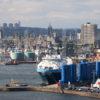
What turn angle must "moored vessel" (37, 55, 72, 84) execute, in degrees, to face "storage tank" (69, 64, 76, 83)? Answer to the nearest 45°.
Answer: approximately 90° to its left

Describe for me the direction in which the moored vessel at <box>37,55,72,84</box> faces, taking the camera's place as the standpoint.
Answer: facing the viewer and to the left of the viewer

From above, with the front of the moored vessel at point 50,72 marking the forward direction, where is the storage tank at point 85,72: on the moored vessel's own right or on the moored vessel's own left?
on the moored vessel's own left

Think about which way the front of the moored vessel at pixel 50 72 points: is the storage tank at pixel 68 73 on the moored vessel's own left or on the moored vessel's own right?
on the moored vessel's own left
